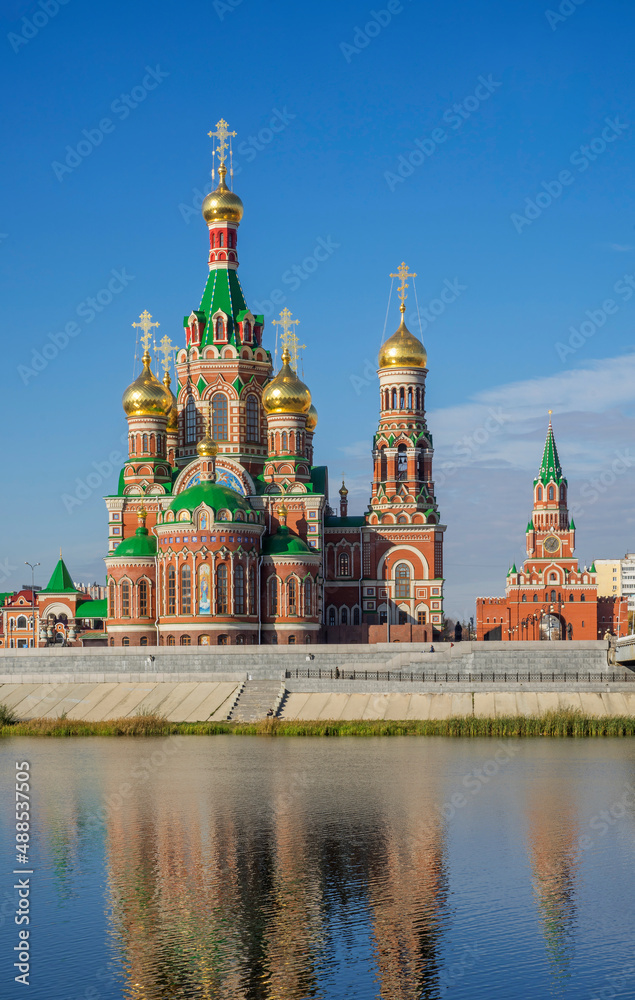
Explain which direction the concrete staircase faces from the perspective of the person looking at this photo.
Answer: facing the viewer

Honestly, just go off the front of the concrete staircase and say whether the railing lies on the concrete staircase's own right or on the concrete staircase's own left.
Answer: on the concrete staircase's own left
